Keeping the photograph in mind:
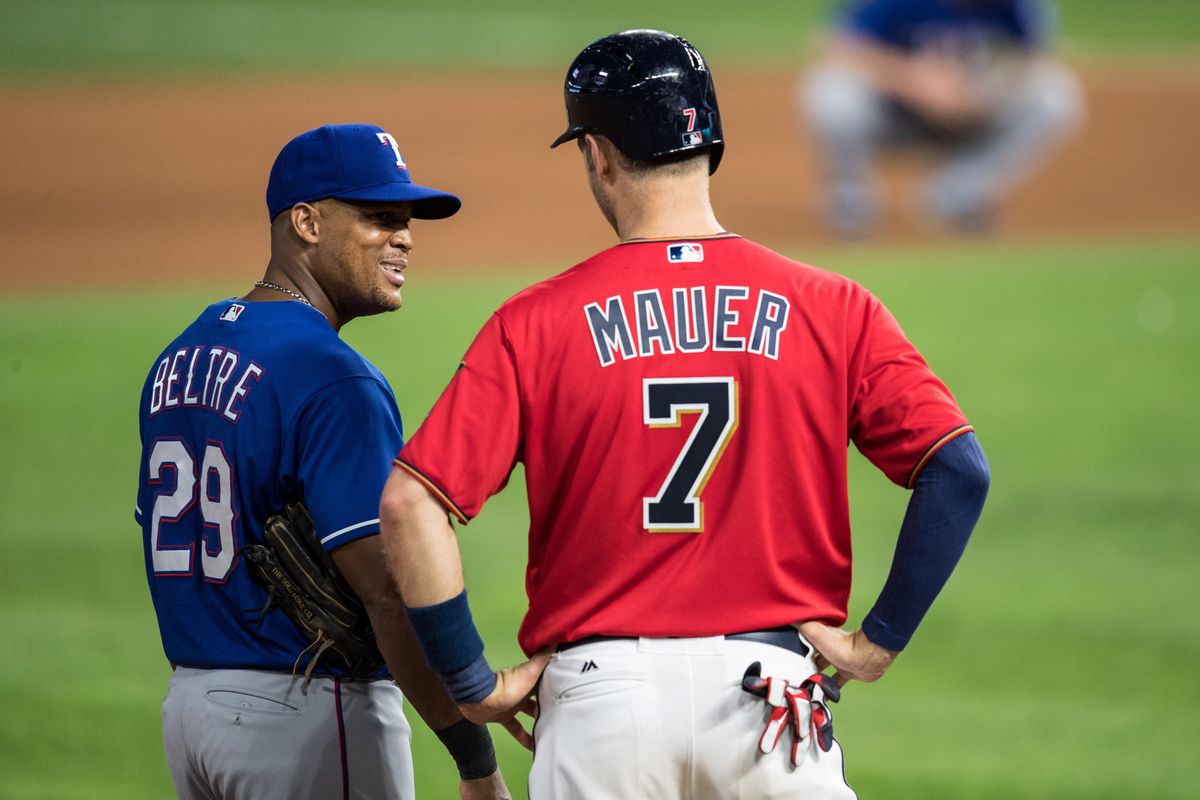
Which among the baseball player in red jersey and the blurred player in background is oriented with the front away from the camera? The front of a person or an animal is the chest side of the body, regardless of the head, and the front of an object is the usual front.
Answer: the baseball player in red jersey

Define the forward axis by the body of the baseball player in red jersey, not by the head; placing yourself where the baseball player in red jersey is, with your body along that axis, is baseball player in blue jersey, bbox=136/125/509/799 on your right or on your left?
on your left

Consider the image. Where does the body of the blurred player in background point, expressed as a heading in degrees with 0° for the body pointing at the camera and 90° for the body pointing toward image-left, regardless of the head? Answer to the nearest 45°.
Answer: approximately 0°

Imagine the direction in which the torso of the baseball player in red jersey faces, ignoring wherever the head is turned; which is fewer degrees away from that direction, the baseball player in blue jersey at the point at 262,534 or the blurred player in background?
the blurred player in background

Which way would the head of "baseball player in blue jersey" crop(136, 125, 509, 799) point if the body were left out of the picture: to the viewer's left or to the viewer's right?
to the viewer's right

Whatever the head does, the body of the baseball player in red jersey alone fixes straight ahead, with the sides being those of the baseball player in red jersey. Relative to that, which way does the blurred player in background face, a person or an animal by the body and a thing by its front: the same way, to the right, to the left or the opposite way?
the opposite way

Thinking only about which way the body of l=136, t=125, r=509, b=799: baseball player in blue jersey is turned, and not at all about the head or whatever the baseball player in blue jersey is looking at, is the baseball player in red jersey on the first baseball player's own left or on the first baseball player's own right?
on the first baseball player's own right

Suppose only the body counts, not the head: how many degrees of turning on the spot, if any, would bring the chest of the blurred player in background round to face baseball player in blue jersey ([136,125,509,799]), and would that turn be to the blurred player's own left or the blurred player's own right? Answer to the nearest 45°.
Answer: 0° — they already face them

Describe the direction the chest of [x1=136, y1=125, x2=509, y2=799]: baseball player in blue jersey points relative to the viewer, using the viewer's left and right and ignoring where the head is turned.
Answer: facing away from the viewer and to the right of the viewer

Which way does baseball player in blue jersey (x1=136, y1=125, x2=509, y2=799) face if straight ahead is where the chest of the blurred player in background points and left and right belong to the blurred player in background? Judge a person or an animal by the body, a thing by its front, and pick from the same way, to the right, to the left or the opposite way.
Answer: the opposite way

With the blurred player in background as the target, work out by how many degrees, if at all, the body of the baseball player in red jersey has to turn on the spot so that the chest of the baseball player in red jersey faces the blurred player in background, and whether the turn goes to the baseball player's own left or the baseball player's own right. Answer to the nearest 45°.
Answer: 0° — they already face them

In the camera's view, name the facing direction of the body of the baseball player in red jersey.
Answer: away from the camera
